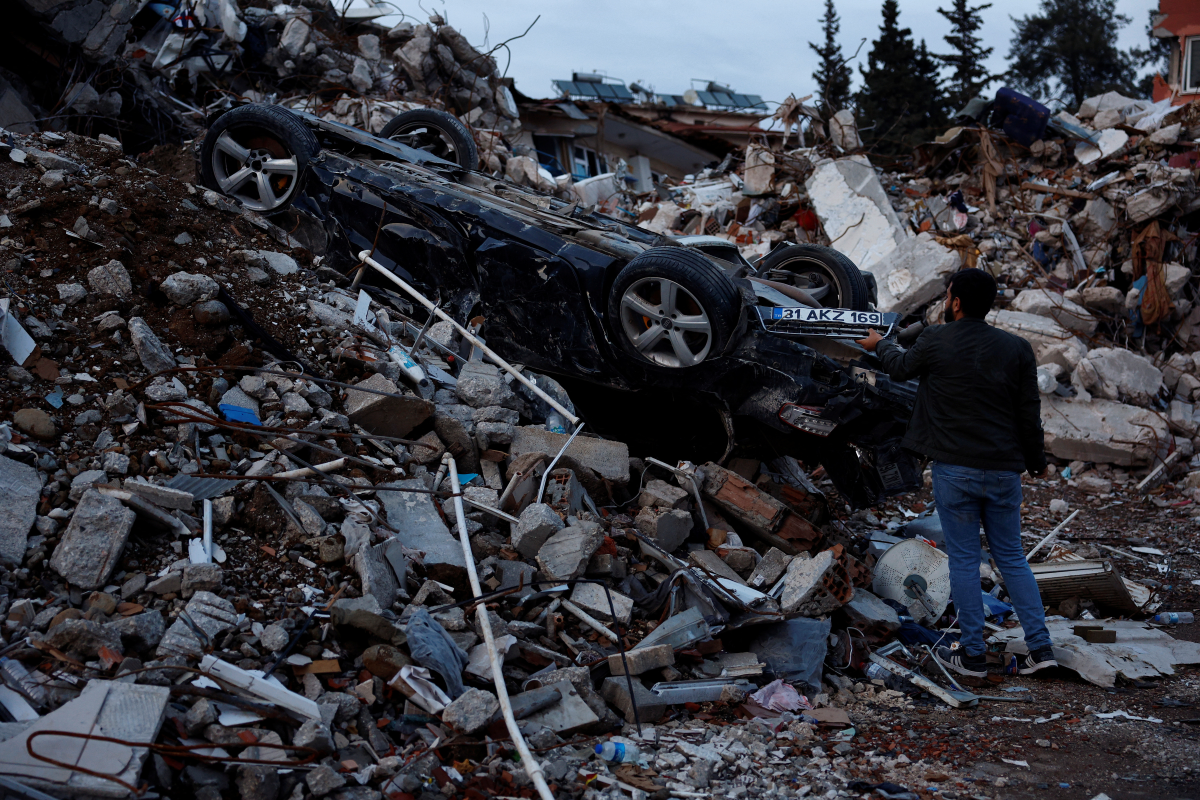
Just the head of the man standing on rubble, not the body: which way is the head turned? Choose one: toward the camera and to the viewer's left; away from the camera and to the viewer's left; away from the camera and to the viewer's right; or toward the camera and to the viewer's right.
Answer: away from the camera and to the viewer's left

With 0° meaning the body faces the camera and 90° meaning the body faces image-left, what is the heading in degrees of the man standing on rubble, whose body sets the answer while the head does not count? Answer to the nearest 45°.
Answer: approximately 135°

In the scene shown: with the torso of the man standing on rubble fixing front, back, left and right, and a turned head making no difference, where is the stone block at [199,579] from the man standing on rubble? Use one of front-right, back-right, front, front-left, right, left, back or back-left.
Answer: left

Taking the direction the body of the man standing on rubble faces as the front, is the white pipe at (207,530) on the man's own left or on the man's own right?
on the man's own left

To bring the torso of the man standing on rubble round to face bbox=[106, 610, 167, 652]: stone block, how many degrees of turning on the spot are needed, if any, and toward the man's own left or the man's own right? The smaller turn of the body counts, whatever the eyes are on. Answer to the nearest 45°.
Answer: approximately 90° to the man's own left

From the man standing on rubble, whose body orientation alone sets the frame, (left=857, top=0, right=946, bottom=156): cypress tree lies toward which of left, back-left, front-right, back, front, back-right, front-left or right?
front-right

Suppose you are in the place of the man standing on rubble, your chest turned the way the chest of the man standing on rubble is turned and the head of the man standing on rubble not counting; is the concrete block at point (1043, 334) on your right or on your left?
on your right

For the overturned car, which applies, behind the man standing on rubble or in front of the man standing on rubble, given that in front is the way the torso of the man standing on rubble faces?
in front

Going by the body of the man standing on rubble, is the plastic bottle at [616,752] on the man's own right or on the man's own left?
on the man's own left

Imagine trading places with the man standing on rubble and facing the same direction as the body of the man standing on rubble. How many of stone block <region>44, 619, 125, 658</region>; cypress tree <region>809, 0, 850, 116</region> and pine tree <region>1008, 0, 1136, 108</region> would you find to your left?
1
